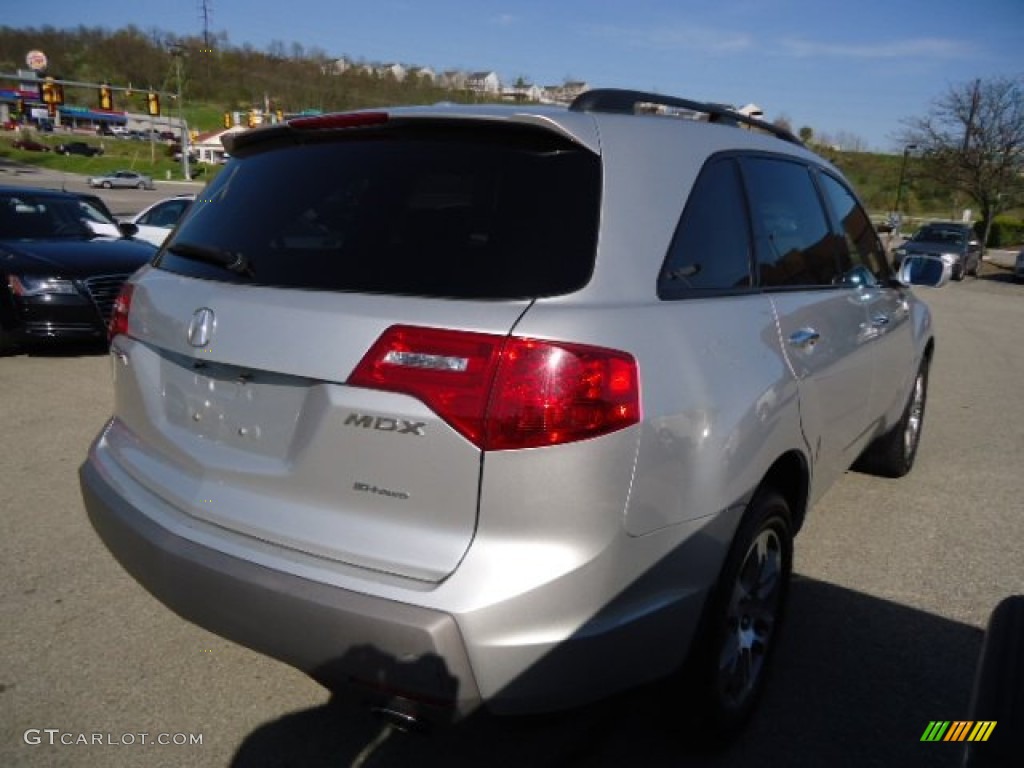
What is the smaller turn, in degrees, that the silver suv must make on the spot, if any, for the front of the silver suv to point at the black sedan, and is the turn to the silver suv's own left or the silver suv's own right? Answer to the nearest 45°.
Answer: approximately 90° to the silver suv's own left

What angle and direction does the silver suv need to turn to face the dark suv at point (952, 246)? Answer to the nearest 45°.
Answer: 0° — it already faces it

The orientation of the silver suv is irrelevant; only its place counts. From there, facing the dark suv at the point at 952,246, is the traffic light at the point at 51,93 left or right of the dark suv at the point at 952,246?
left

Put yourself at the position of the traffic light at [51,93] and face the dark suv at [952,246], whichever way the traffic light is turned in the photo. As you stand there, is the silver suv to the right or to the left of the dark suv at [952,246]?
right

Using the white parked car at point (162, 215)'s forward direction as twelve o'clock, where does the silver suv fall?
The silver suv is roughly at 9 o'clock from the white parked car.

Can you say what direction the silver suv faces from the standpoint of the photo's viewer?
facing away from the viewer and to the right of the viewer
